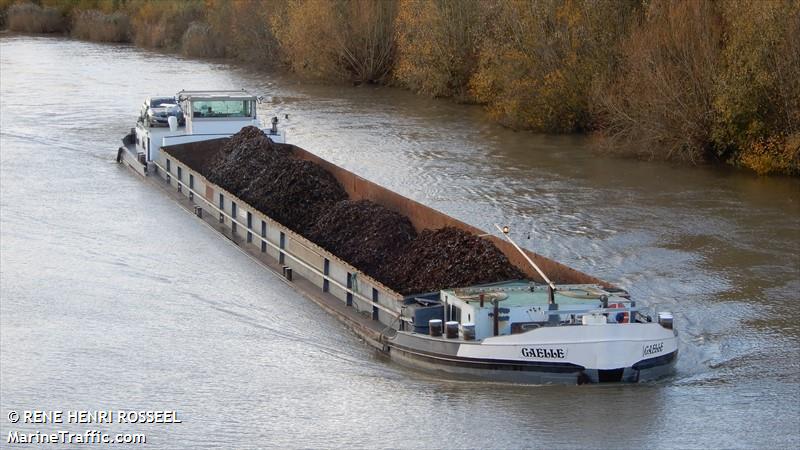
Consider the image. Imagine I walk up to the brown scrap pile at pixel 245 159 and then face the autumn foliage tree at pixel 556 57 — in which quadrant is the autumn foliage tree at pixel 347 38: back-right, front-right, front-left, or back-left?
front-left

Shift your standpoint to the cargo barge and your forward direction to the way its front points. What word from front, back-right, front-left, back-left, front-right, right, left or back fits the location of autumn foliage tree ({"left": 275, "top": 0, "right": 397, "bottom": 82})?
back-left

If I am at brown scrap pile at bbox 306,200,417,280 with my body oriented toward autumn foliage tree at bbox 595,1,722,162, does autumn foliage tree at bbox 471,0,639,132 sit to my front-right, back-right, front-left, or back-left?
front-left
